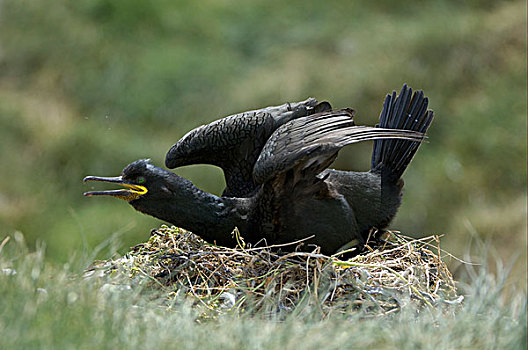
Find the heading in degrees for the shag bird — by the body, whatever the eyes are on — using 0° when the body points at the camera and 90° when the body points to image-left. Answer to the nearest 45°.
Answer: approximately 90°
